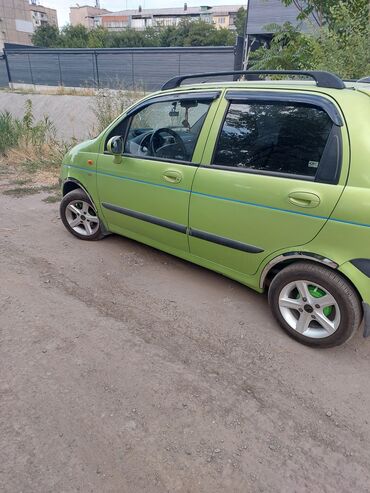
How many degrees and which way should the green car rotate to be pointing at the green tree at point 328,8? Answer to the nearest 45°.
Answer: approximately 45° to its right

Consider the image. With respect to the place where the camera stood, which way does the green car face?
facing away from the viewer and to the left of the viewer

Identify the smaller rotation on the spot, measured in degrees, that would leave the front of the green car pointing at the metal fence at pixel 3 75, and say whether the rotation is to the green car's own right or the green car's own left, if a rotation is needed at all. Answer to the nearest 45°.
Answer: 0° — it already faces it

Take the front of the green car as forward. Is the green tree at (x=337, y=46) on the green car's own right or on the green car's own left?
on the green car's own right

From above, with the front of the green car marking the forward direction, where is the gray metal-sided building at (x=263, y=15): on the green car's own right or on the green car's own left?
on the green car's own right

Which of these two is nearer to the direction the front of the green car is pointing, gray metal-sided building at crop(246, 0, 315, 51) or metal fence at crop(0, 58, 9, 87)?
the metal fence
